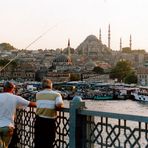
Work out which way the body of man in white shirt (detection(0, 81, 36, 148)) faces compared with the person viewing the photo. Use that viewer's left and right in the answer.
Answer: facing away from the viewer and to the right of the viewer
